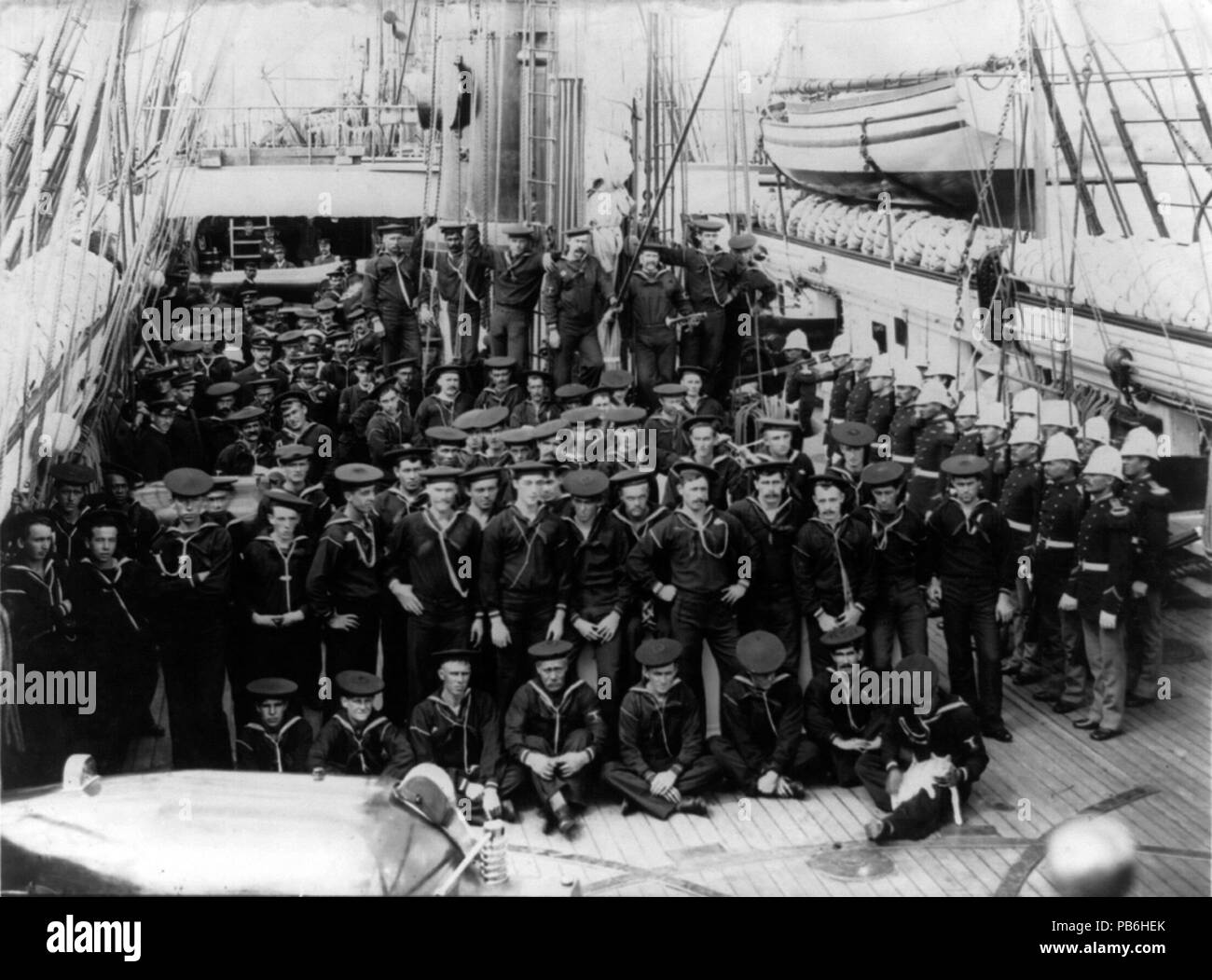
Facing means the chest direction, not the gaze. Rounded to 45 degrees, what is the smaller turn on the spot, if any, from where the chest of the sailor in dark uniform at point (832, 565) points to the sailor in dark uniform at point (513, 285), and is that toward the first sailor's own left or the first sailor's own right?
approximately 135° to the first sailor's own right

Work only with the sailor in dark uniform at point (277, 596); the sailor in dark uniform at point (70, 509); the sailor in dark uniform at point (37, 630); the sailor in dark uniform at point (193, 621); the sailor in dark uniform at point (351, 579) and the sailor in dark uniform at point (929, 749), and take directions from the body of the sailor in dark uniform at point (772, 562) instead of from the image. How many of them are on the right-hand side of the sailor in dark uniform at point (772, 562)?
5

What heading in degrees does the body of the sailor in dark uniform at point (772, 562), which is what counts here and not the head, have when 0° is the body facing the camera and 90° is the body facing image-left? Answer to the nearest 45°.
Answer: approximately 0°

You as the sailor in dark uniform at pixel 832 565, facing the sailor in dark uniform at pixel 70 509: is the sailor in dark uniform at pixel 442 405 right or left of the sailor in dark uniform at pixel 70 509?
right

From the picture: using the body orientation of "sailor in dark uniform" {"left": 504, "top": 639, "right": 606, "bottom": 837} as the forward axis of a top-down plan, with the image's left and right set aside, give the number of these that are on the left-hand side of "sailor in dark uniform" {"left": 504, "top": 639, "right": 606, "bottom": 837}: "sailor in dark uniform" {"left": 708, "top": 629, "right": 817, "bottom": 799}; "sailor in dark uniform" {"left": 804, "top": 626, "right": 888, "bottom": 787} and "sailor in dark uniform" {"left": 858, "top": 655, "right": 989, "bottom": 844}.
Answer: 3

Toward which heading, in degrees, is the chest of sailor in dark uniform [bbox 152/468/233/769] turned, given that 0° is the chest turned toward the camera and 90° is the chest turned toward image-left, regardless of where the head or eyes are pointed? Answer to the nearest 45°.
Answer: approximately 0°
